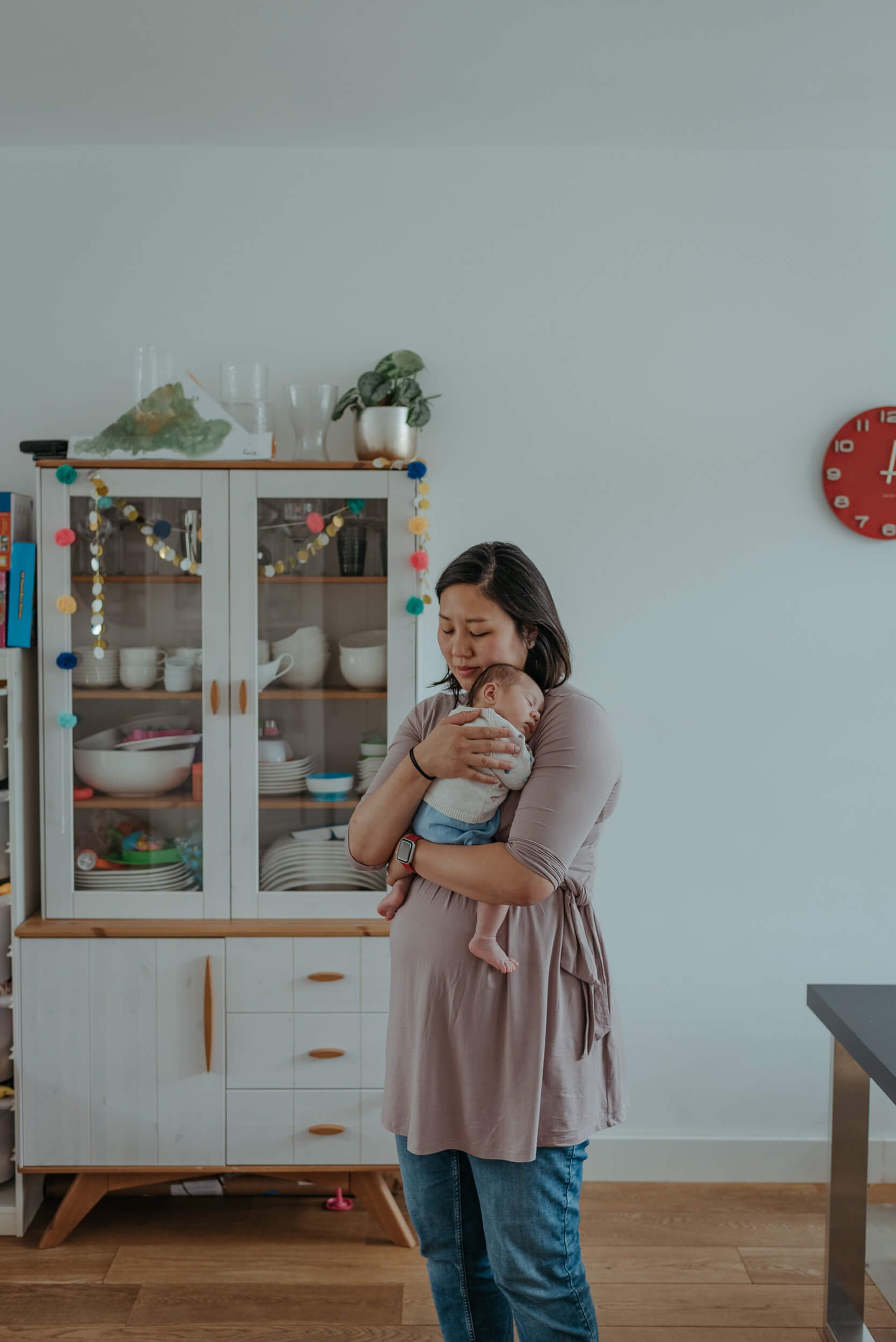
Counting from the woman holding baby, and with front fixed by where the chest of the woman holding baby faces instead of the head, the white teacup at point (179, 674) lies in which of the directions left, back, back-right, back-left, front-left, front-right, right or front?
right

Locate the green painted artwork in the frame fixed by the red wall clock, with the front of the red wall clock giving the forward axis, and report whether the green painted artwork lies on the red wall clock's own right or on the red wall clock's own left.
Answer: on the red wall clock's own right

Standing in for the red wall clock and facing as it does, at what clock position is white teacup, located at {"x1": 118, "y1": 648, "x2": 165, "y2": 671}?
The white teacup is roughly at 2 o'clock from the red wall clock.

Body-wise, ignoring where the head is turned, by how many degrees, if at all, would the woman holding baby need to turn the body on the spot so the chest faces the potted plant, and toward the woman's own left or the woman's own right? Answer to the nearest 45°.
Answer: approximately 135° to the woman's own right

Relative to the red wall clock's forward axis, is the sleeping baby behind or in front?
in front

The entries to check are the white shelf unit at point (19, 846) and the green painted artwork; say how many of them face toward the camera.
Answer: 2

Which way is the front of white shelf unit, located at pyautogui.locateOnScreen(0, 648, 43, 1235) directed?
toward the camera

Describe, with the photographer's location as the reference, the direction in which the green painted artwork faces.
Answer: facing the viewer

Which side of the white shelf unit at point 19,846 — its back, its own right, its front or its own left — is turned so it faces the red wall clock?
left

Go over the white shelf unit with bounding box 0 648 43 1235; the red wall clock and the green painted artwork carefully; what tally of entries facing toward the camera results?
3

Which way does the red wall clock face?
toward the camera

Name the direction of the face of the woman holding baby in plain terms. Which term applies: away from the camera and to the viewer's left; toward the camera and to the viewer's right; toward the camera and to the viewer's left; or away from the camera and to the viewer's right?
toward the camera and to the viewer's left
